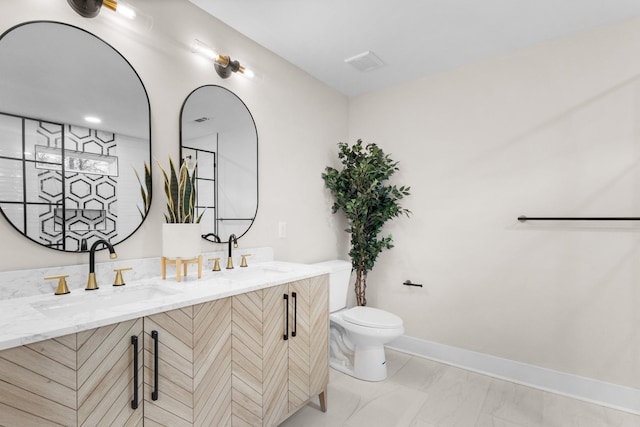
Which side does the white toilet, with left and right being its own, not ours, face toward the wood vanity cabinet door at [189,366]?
right

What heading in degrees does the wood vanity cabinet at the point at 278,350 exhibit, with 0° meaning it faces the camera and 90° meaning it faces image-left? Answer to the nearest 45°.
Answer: approximately 315°

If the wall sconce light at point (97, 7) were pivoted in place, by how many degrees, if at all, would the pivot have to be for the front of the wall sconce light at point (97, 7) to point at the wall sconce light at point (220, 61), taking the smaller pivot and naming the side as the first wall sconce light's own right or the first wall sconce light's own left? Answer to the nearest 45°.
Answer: approximately 45° to the first wall sconce light's own left

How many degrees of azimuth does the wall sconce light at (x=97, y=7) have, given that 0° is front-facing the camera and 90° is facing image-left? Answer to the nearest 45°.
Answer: approximately 315°

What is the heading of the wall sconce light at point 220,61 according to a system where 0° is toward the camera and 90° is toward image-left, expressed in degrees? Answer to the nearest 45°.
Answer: approximately 315°

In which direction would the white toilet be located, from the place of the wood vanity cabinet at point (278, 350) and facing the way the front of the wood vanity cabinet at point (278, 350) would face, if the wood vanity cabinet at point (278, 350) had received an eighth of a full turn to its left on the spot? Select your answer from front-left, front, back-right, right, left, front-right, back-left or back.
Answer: front-left

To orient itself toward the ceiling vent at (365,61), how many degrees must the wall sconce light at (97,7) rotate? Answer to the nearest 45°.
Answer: approximately 45° to its left

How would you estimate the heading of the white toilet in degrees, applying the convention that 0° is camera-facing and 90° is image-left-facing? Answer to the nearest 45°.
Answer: approximately 315°
